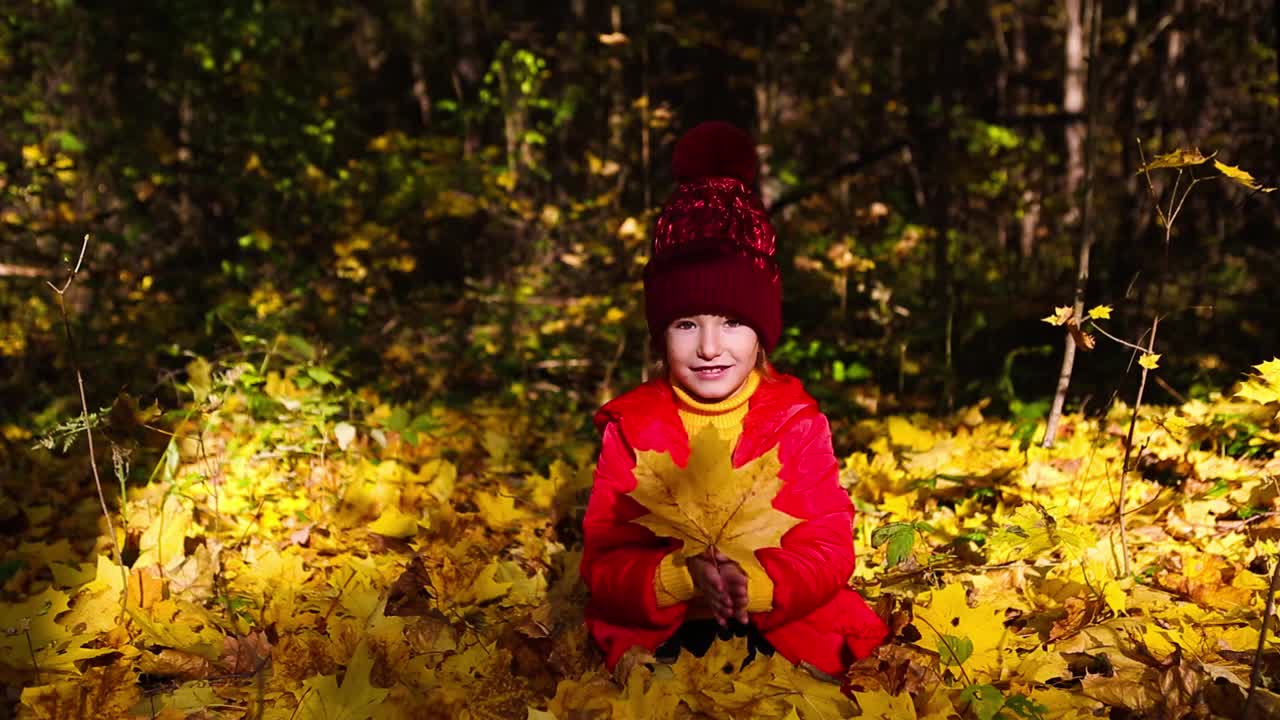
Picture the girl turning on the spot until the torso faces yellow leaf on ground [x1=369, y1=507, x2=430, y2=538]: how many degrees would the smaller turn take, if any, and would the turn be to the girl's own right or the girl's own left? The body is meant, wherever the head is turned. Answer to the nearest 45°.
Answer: approximately 135° to the girl's own right

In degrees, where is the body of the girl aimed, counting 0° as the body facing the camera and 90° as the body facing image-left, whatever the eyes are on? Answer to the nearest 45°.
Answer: approximately 0°
